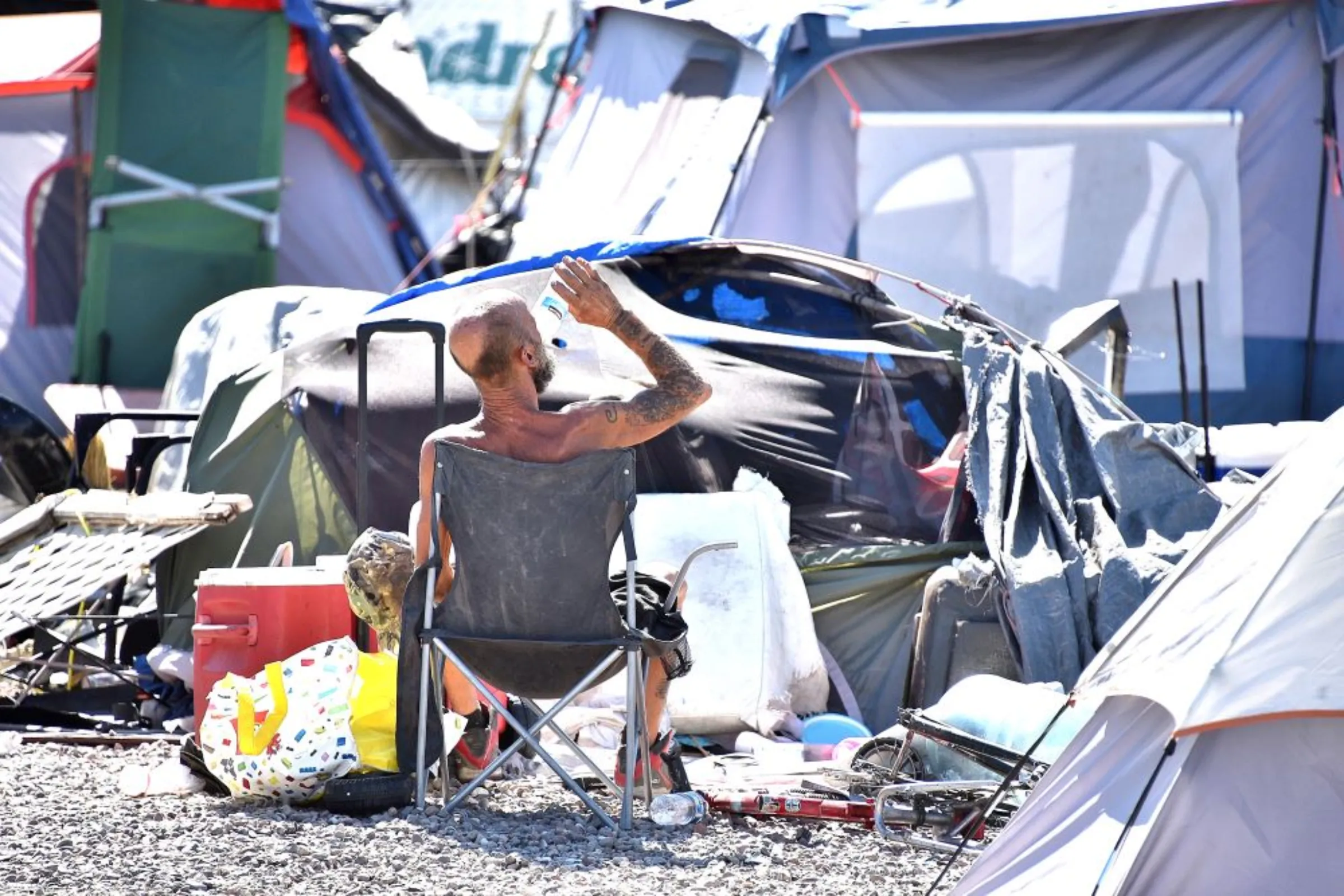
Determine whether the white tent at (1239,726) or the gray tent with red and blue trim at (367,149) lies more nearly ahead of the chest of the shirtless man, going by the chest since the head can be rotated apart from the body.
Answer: the gray tent with red and blue trim

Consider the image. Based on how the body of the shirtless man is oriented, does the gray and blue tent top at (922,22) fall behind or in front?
in front

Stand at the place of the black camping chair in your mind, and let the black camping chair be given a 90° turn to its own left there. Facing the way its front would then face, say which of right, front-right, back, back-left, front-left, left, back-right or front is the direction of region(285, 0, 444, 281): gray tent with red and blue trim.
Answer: right

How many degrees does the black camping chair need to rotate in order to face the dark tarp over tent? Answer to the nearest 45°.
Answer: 0° — it already faces it

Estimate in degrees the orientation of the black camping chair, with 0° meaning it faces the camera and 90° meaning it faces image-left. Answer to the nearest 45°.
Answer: approximately 180°

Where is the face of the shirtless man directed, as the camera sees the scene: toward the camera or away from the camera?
away from the camera

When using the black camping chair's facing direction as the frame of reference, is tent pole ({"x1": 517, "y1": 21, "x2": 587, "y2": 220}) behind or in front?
in front

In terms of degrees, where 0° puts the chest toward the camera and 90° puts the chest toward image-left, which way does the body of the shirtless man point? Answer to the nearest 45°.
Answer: approximately 180°

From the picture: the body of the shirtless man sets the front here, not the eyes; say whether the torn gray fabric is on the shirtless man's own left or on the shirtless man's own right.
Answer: on the shirtless man's own right

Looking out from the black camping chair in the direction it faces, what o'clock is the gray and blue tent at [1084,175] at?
The gray and blue tent is roughly at 1 o'clock from the black camping chair.

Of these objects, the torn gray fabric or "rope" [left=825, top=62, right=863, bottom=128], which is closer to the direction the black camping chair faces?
the rope
